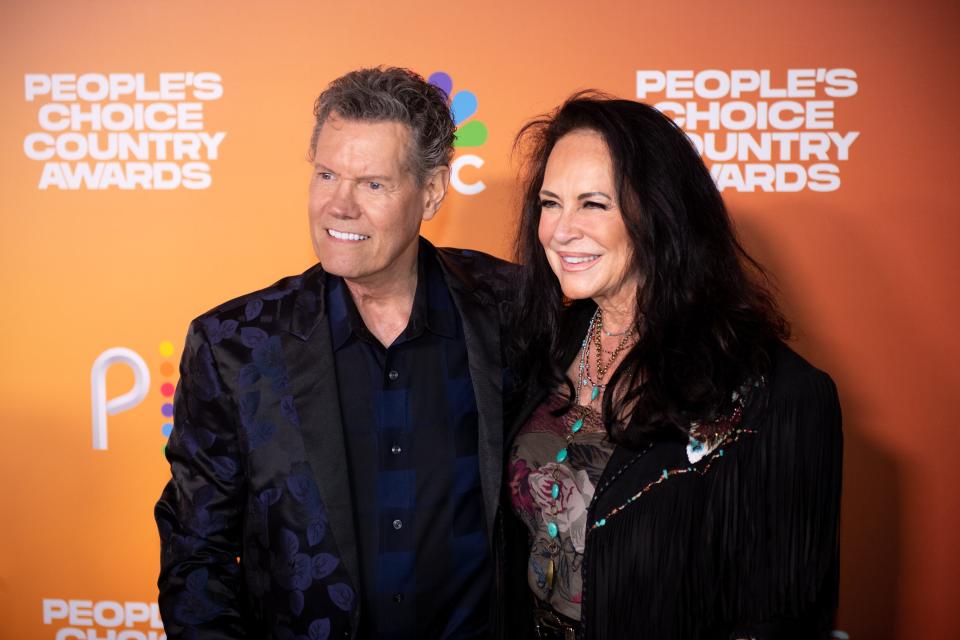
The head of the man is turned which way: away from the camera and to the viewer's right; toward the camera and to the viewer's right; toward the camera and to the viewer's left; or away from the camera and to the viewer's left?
toward the camera and to the viewer's left

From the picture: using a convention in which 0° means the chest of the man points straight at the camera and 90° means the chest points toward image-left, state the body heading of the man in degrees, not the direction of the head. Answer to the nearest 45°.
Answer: approximately 0°

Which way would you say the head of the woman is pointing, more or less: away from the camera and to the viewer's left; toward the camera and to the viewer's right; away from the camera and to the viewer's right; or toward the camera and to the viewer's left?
toward the camera and to the viewer's left

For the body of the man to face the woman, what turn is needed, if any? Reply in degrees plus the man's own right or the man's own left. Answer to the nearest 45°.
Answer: approximately 45° to the man's own left

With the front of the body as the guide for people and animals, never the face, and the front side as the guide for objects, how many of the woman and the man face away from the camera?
0

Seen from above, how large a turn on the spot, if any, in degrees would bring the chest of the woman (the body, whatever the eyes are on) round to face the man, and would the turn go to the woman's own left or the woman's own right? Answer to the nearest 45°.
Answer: approximately 45° to the woman's own right
